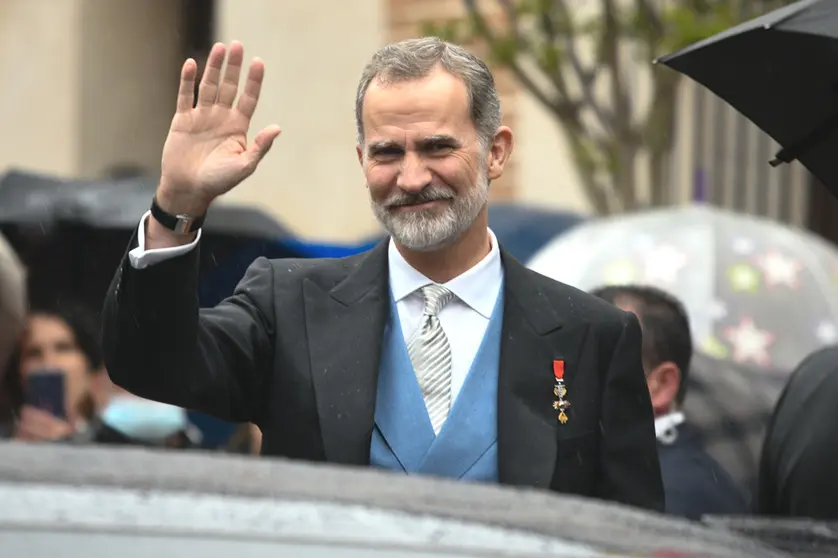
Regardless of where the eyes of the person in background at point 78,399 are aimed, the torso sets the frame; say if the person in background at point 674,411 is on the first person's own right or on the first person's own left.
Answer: on the first person's own left

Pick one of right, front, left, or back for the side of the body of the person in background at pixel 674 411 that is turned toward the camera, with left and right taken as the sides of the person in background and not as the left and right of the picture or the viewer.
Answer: left

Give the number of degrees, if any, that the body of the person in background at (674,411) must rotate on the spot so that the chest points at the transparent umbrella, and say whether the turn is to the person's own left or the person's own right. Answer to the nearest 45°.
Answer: approximately 90° to the person's own right

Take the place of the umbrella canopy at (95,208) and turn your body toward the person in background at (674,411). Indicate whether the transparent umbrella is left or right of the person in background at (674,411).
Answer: left

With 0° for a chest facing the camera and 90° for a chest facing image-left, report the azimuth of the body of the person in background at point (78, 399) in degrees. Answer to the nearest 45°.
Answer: approximately 45°

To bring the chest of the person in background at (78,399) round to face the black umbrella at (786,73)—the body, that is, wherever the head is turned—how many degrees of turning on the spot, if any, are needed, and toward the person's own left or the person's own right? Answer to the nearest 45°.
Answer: approximately 90° to the person's own left
